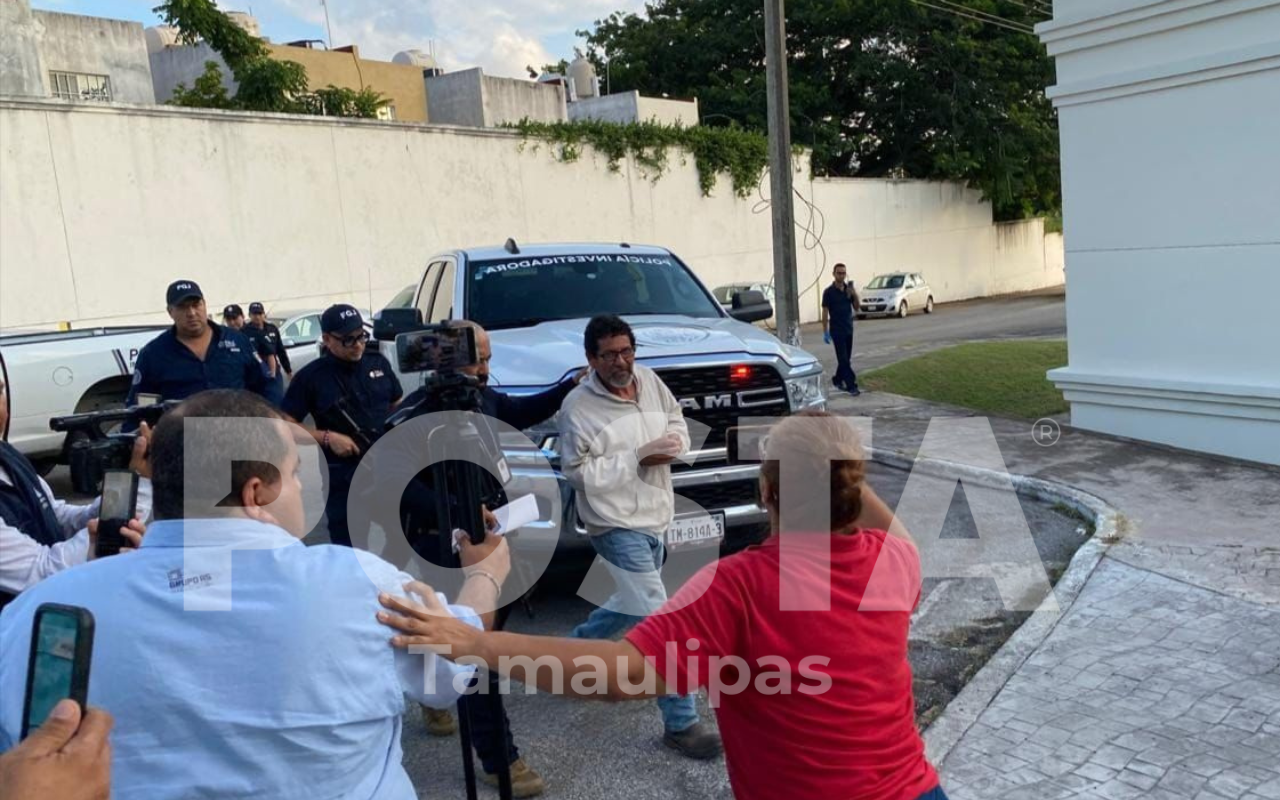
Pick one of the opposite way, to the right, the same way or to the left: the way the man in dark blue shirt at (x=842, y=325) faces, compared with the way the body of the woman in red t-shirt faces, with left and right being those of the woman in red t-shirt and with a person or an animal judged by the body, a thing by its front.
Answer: the opposite way

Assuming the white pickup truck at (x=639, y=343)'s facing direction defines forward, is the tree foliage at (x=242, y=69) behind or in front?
behind

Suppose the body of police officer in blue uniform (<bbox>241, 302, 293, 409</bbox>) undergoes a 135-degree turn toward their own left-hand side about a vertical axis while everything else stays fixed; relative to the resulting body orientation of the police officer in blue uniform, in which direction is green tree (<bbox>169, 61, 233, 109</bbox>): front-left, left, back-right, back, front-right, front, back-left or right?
front-left

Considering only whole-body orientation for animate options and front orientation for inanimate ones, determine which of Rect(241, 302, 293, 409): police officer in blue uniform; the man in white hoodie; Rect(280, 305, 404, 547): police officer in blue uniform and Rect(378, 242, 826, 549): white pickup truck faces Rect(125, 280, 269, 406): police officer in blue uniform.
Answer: Rect(241, 302, 293, 409): police officer in blue uniform

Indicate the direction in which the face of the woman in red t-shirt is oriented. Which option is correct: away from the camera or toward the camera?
away from the camera

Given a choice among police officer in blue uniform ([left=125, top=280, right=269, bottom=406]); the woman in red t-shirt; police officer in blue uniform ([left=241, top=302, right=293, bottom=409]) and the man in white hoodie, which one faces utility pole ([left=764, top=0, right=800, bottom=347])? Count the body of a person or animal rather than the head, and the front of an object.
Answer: the woman in red t-shirt

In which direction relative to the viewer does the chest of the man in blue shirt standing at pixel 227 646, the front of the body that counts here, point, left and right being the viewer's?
facing away from the viewer and to the right of the viewer

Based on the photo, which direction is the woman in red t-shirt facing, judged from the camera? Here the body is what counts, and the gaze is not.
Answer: away from the camera

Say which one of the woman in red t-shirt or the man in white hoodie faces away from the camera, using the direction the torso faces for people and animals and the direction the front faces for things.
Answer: the woman in red t-shirt
